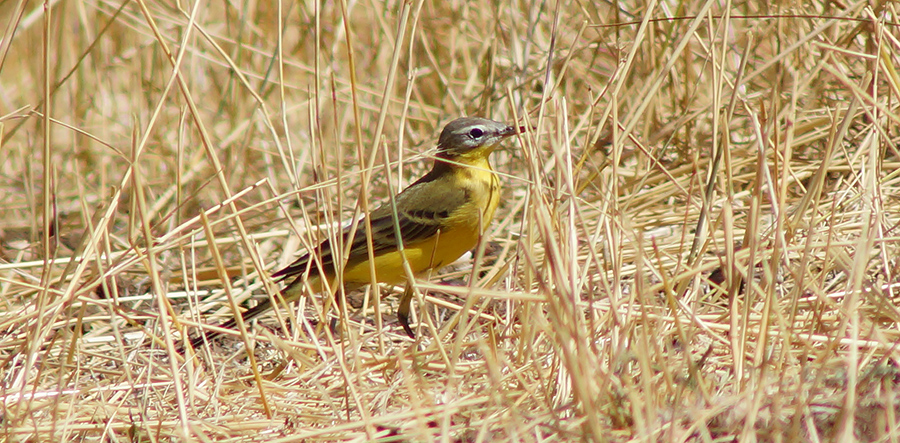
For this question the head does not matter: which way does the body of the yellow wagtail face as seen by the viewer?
to the viewer's right
